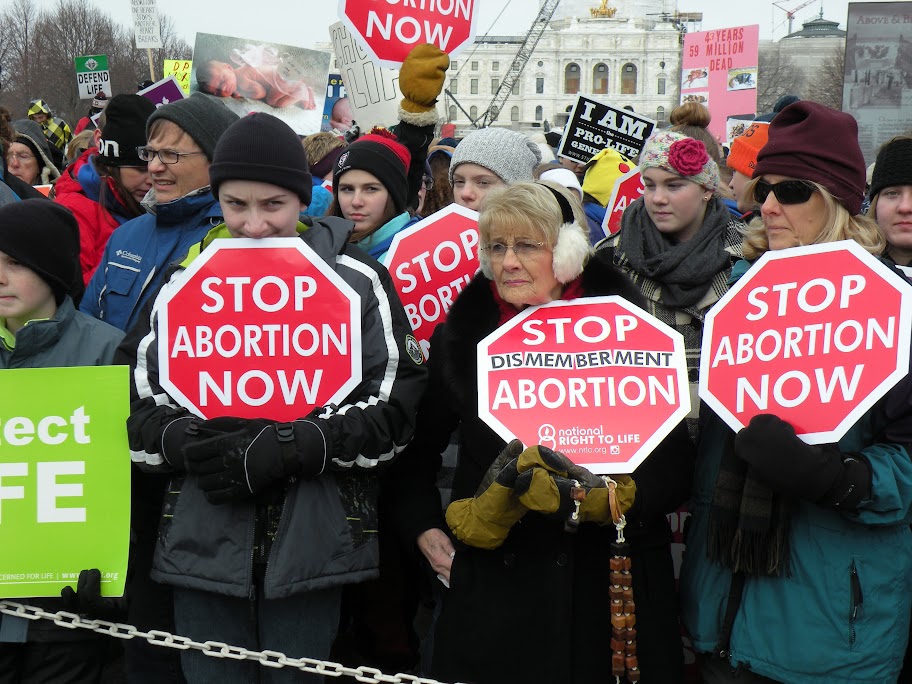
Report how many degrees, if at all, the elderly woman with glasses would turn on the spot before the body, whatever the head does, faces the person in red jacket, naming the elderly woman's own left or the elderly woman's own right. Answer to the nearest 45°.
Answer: approximately 90° to the elderly woman's own right

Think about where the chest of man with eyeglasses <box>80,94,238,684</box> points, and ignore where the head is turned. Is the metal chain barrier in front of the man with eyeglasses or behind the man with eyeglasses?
in front

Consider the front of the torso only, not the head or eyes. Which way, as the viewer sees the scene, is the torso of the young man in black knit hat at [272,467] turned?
toward the camera

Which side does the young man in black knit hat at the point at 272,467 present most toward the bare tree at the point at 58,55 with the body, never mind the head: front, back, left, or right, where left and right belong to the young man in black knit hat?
back

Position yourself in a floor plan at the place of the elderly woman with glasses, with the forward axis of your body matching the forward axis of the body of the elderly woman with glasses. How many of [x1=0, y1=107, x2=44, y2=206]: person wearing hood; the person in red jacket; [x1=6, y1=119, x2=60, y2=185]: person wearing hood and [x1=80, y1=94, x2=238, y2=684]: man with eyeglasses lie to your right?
4

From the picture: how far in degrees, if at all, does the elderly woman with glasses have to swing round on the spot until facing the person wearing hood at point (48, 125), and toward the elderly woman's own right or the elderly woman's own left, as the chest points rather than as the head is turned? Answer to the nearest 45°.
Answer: approximately 90° to the elderly woman's own right

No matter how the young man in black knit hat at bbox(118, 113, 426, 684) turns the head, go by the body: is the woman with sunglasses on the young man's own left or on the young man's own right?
on the young man's own left

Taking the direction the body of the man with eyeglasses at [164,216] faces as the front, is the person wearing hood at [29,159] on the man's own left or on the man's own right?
on the man's own right

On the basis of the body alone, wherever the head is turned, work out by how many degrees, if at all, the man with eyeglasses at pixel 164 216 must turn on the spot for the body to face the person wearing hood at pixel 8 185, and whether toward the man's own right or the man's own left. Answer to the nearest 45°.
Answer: approximately 135° to the man's own right
